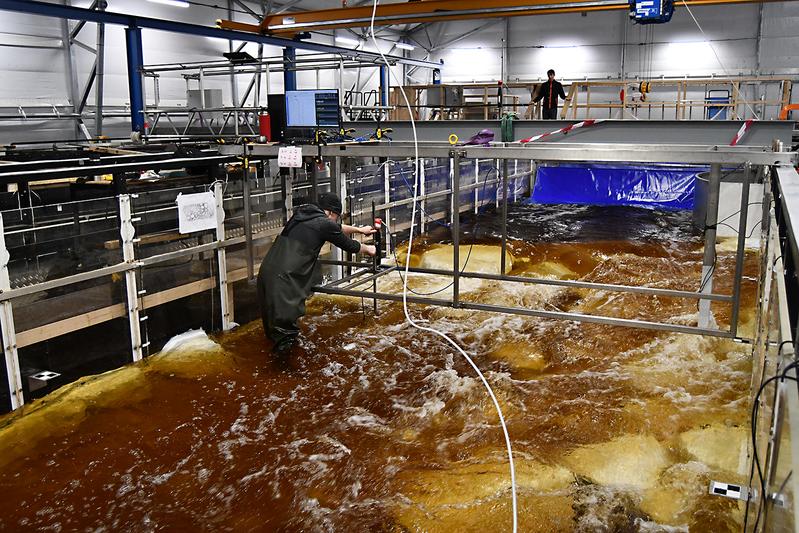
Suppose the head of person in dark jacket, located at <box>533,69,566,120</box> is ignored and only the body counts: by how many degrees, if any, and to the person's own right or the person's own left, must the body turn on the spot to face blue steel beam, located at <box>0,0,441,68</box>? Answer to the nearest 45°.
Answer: approximately 45° to the person's own right

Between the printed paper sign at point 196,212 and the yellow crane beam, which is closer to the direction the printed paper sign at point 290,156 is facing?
the printed paper sign

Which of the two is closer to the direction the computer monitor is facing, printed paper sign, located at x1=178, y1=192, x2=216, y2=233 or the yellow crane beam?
the printed paper sign

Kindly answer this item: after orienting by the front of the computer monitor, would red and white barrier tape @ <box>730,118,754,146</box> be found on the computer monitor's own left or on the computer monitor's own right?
on the computer monitor's own left

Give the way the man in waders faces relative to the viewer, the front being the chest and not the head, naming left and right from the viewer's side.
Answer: facing to the right of the viewer

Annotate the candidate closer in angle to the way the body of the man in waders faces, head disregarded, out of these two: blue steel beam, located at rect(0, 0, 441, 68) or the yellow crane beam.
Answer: the yellow crane beam

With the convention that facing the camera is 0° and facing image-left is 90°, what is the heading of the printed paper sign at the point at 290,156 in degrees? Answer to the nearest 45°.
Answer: approximately 0°
